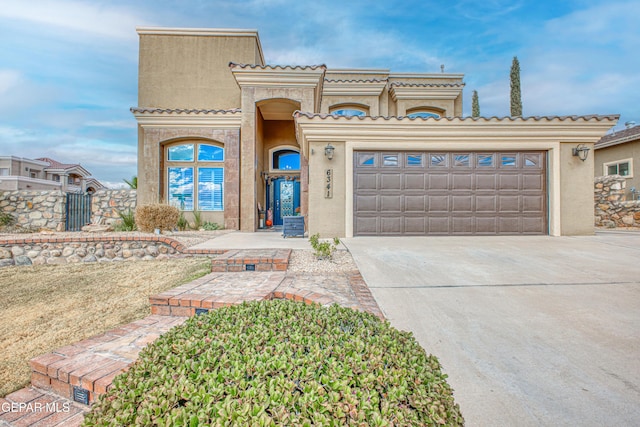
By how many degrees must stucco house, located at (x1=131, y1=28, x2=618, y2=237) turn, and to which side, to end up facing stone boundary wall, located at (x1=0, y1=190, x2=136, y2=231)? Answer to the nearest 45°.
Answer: approximately 90° to its right

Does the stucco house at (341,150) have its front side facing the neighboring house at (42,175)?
no

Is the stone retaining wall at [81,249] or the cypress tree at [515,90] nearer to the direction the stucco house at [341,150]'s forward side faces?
the stone retaining wall

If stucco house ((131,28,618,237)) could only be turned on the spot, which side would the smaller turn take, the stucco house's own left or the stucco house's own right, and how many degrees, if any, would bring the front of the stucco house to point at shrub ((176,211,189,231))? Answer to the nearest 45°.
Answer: approximately 90° to the stucco house's own right

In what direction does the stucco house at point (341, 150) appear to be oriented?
toward the camera

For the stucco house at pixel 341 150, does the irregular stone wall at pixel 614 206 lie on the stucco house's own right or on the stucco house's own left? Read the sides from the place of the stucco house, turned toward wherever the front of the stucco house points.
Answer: on the stucco house's own left

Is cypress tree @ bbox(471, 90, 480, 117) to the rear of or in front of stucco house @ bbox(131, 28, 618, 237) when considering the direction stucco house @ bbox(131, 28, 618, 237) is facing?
to the rear

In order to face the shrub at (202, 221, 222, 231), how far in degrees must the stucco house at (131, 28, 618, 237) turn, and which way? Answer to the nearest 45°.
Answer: approximately 90° to its right

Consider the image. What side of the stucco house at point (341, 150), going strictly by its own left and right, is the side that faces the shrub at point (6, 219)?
right

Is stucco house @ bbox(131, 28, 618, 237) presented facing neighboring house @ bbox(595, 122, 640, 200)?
no

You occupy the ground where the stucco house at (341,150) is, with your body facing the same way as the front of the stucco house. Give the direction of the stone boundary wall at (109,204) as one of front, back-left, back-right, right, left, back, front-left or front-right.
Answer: right

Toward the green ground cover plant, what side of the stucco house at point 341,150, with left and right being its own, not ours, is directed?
front

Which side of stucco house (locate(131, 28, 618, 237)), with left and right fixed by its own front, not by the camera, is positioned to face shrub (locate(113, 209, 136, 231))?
right

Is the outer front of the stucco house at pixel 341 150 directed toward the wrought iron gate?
no

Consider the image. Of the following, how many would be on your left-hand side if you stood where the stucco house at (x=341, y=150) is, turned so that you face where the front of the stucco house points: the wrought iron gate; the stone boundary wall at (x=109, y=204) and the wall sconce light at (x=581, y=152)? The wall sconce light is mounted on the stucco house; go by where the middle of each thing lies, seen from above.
1

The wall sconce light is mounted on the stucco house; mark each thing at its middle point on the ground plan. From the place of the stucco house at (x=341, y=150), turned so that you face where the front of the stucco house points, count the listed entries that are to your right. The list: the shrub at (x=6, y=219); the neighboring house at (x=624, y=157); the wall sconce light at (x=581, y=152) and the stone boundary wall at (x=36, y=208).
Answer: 2
